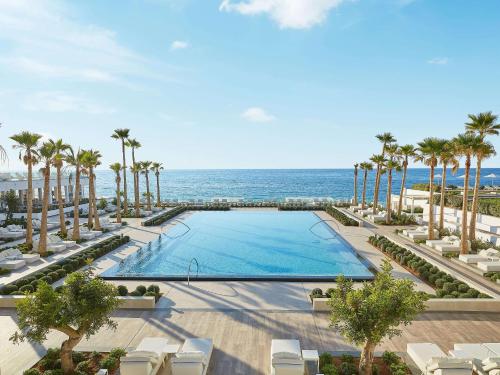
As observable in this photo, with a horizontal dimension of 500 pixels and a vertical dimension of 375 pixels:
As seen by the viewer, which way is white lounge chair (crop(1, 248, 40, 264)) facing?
to the viewer's right

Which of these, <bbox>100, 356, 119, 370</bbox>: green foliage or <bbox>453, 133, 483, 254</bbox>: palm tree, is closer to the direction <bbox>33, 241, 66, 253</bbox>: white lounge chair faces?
the palm tree

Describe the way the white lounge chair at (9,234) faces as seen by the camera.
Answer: facing to the right of the viewer

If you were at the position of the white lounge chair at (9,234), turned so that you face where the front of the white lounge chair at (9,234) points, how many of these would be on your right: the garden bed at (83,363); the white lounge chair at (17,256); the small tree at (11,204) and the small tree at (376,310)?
3

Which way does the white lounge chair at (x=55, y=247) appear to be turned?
to the viewer's right

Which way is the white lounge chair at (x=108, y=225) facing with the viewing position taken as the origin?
facing to the right of the viewer
